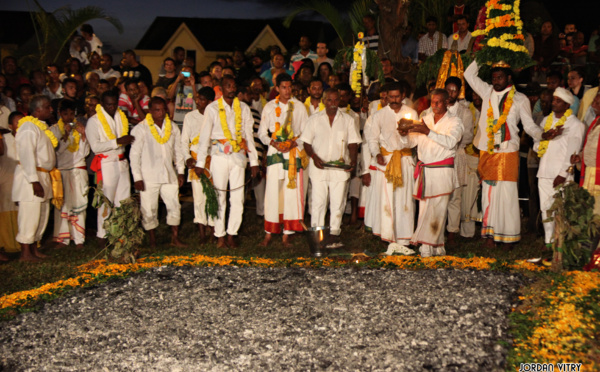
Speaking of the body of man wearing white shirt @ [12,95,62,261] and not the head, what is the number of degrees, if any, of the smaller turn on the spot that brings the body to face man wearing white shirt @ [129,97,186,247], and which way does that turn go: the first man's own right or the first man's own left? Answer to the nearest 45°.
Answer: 0° — they already face them

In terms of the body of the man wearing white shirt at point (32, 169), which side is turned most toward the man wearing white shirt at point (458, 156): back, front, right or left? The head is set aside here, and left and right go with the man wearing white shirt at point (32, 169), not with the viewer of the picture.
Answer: front

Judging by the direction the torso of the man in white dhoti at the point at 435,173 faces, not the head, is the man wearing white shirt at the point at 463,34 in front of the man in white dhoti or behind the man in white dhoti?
behind

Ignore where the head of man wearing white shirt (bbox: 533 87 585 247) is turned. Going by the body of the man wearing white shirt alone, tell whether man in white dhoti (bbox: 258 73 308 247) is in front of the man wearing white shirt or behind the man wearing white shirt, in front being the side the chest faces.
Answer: in front

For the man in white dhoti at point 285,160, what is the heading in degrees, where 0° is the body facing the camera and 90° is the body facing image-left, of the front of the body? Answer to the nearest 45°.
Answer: approximately 0°

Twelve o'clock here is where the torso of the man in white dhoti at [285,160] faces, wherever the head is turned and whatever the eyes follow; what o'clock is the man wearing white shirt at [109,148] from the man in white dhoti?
The man wearing white shirt is roughly at 3 o'clock from the man in white dhoti.

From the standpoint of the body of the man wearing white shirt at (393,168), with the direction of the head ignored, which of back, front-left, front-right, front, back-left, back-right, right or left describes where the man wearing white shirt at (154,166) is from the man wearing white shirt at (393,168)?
right

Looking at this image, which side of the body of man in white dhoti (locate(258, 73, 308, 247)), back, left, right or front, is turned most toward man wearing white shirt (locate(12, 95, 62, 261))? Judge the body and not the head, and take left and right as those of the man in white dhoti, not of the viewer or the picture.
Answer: right

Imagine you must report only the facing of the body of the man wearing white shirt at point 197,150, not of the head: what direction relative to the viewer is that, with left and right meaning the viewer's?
facing the viewer and to the right of the viewer

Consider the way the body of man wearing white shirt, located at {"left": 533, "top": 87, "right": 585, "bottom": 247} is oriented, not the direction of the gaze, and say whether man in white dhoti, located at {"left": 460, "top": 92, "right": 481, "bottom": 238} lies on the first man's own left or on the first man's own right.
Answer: on the first man's own right

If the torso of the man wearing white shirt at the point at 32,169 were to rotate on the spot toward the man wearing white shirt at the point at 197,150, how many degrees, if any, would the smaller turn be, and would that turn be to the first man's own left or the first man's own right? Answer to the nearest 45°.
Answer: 0° — they already face them

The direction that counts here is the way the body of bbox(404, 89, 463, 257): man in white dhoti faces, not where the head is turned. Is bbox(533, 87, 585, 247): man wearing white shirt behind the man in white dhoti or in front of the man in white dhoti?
behind

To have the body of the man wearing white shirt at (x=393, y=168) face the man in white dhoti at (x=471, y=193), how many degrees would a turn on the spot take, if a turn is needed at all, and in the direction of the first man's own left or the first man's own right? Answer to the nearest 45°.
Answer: approximately 135° to the first man's own left

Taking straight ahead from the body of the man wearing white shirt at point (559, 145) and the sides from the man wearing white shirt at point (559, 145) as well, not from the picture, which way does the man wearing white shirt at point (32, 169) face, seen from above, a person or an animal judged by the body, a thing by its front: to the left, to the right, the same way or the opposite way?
the opposite way

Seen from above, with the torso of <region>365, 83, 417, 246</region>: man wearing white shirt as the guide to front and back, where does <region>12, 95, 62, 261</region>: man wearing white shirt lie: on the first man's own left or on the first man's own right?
on the first man's own right

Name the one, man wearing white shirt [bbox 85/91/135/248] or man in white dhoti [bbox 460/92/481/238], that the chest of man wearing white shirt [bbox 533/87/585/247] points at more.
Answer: the man wearing white shirt

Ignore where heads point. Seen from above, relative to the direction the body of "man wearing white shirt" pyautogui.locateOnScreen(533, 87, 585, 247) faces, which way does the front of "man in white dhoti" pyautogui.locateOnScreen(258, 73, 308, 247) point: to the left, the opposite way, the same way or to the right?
to the left
